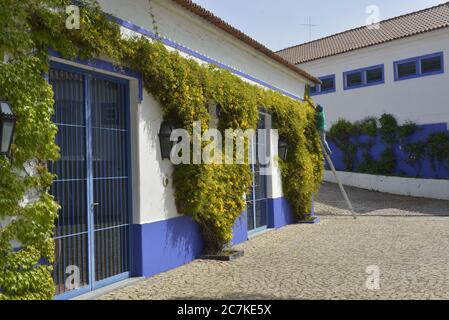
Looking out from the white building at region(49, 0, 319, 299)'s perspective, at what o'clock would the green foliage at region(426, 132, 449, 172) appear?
The green foliage is roughly at 9 o'clock from the white building.

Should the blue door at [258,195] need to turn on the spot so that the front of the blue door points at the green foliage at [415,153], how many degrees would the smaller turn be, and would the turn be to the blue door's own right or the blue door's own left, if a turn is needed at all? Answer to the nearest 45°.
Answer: approximately 90° to the blue door's own left

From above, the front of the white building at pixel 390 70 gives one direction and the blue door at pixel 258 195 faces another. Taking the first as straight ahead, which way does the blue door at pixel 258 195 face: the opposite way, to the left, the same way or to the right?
to the left

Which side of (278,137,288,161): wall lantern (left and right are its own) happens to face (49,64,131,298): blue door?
right

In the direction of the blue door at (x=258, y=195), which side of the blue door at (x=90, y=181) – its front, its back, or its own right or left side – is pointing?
left

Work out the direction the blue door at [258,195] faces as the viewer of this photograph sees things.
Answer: facing the viewer and to the right of the viewer

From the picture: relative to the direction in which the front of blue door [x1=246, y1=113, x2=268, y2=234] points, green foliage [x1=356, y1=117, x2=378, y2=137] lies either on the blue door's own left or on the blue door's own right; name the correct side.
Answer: on the blue door's own left

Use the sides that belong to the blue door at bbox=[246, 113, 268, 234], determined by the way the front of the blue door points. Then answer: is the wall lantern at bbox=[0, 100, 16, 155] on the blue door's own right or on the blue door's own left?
on the blue door's own right

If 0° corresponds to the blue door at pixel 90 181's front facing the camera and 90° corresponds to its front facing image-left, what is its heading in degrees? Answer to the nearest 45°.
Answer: approximately 315°

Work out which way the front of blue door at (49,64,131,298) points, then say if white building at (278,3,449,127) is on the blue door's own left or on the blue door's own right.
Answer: on the blue door's own left

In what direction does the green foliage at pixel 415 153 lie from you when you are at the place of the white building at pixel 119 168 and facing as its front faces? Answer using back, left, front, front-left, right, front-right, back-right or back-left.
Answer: left
